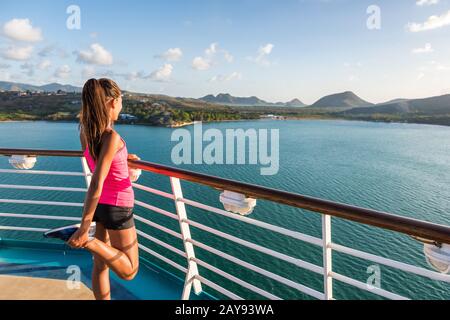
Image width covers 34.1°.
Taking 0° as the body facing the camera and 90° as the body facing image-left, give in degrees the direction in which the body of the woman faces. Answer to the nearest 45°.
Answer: approximately 225°

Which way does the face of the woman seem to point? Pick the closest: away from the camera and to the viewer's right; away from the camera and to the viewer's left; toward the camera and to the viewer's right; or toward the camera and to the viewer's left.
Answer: away from the camera and to the viewer's right
